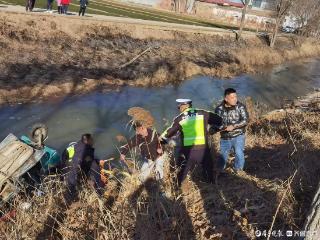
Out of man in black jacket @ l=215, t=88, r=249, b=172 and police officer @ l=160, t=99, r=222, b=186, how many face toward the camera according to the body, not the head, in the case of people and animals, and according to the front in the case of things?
1

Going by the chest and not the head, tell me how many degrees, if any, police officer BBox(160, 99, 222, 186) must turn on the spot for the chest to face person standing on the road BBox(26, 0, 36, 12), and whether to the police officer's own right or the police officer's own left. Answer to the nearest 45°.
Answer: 0° — they already face them

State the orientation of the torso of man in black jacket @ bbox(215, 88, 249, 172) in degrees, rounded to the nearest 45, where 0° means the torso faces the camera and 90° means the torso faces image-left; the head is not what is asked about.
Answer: approximately 0°

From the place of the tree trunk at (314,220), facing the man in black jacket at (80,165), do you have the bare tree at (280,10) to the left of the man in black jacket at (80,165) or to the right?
right

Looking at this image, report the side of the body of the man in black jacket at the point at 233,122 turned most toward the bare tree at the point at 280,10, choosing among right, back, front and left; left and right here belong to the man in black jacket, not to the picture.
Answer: back

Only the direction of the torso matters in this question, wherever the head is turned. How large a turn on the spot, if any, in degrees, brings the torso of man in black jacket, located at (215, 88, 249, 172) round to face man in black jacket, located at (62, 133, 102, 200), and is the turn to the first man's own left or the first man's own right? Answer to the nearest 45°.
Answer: approximately 45° to the first man's own right

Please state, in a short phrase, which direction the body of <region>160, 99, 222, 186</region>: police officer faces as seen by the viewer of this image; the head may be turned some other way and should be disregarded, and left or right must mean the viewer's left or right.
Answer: facing away from the viewer and to the left of the viewer
